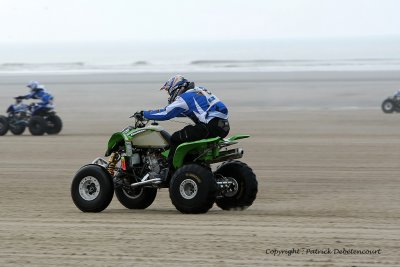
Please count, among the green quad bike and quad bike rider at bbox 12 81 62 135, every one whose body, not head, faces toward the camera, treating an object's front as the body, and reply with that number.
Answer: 0

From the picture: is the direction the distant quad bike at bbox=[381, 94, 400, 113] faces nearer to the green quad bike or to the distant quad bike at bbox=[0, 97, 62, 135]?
the distant quad bike

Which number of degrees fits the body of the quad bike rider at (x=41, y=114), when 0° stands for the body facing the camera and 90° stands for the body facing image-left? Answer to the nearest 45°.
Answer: approximately 135°

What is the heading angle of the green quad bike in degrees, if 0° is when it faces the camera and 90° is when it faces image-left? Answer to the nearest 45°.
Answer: approximately 135°

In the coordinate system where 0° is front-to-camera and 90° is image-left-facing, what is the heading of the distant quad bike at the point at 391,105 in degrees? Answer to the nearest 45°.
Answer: approximately 90°

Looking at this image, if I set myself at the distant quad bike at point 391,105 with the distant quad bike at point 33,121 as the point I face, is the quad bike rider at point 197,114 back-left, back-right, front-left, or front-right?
front-left

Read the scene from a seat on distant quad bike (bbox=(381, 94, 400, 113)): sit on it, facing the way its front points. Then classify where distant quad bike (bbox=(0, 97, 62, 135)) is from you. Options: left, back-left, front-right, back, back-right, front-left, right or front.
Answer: front-left

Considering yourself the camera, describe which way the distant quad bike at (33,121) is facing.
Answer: facing away from the viewer and to the left of the viewer

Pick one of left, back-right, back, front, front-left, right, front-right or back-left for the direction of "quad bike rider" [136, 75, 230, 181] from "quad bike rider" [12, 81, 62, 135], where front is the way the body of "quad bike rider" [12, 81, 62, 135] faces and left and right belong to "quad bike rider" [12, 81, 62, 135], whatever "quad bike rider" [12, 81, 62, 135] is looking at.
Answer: back-left

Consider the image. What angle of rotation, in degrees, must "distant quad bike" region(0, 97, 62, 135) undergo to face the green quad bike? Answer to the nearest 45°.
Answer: approximately 135° to its left

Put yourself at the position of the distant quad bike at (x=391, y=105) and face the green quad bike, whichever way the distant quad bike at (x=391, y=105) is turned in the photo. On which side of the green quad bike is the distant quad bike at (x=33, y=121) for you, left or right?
right

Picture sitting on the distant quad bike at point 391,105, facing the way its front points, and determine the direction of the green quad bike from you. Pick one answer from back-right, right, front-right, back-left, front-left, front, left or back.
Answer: left

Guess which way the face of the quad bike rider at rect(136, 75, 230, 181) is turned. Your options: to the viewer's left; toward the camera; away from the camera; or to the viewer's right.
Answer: to the viewer's left

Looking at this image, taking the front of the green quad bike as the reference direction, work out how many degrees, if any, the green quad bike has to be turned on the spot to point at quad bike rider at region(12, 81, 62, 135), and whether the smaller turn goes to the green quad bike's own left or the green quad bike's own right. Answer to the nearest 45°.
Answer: approximately 45° to the green quad bike's own right

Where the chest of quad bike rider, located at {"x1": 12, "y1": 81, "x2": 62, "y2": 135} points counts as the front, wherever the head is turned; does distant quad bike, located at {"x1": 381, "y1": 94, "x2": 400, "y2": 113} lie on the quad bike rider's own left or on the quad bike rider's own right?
on the quad bike rider's own right
